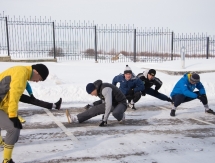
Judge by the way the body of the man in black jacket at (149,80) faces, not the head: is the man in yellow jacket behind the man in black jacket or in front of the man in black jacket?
in front

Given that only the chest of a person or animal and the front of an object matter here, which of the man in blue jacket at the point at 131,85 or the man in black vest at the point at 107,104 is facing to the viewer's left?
the man in black vest

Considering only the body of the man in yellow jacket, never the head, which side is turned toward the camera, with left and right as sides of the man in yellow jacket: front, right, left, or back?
right

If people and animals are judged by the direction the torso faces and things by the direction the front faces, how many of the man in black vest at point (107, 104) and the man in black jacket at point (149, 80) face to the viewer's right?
0

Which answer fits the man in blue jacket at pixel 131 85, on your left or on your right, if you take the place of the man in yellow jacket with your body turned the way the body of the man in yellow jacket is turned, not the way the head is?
on your left

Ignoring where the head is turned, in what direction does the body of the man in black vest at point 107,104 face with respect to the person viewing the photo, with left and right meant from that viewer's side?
facing to the left of the viewer

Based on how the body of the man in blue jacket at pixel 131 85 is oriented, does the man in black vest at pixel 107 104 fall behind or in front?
in front

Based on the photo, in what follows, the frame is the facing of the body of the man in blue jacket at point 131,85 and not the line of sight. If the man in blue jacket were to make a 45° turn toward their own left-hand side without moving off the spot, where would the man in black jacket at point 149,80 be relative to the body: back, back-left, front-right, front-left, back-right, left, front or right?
left

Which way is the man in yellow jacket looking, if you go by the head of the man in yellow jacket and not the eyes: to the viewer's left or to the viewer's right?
to the viewer's right
